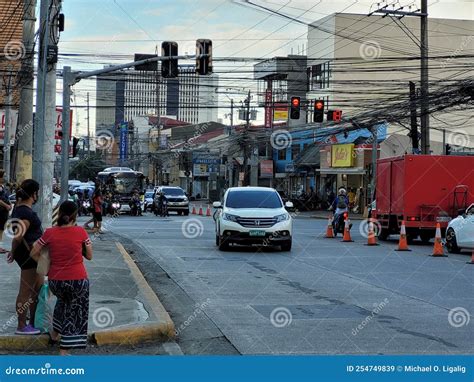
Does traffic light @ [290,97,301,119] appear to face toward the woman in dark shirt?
yes

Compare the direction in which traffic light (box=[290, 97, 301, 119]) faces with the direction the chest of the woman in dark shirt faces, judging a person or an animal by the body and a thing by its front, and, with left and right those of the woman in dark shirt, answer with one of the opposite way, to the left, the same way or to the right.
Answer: to the right

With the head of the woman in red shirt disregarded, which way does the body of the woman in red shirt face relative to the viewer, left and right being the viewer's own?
facing away from the viewer

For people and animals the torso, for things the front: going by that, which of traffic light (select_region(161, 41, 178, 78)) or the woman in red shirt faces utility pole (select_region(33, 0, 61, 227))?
the woman in red shirt

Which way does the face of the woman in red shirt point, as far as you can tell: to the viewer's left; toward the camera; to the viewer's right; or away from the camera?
away from the camera

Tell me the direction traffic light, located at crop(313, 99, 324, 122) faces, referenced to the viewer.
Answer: facing the viewer

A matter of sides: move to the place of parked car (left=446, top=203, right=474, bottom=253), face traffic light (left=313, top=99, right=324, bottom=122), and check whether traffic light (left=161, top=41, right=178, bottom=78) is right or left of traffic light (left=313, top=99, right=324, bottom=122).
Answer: left

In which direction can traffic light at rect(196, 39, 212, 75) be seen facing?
away from the camera

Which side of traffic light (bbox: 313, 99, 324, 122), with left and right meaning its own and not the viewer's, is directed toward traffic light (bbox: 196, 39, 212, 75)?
front

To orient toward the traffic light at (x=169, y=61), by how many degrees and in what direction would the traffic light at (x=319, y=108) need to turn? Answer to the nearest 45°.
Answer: approximately 45° to its right

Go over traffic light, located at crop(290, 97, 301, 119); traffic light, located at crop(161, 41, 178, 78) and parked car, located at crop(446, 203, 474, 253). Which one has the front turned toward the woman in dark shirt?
traffic light, located at crop(290, 97, 301, 119)

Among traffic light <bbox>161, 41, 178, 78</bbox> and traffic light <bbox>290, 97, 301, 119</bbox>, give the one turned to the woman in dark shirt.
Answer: traffic light <bbox>290, 97, 301, 119</bbox>
